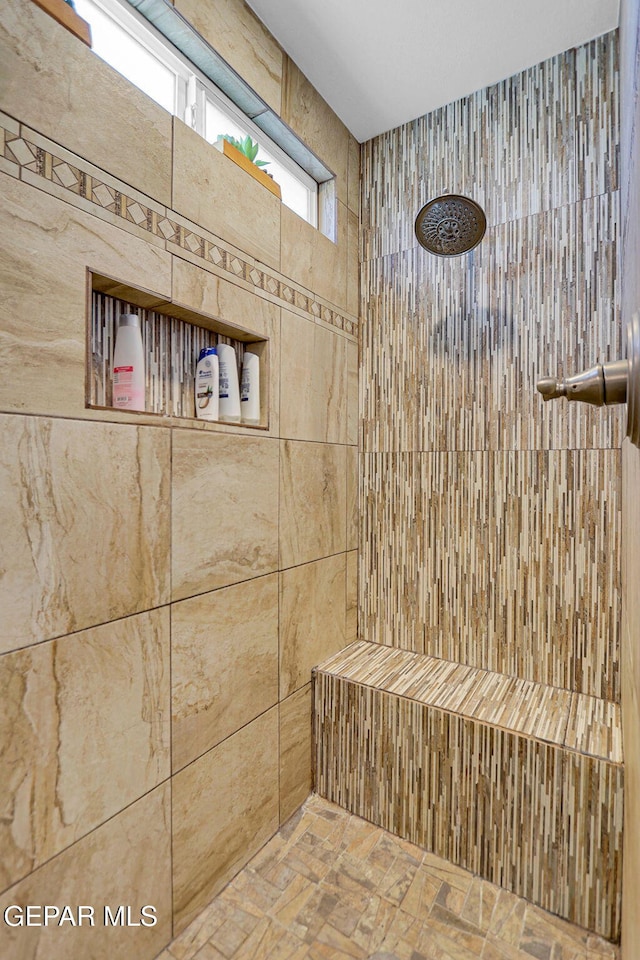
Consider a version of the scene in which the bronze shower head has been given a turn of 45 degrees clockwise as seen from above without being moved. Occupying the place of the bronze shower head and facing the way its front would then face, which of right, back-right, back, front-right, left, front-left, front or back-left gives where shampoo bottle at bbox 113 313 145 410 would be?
front

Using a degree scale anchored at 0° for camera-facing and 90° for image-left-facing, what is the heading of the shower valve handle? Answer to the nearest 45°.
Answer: approximately 90°

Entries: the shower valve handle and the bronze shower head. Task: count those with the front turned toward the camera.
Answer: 1

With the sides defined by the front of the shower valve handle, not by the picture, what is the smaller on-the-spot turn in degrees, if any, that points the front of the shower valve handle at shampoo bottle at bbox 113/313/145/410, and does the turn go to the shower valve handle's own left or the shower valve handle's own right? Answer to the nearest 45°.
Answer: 0° — it already faces it

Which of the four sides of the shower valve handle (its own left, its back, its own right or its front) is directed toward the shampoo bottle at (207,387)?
front

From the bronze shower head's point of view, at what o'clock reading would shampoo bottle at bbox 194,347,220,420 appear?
The shampoo bottle is roughly at 2 o'clock from the bronze shower head.

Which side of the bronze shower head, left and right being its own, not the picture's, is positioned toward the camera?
front

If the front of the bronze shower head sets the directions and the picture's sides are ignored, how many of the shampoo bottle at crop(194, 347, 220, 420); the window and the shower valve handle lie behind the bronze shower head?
0

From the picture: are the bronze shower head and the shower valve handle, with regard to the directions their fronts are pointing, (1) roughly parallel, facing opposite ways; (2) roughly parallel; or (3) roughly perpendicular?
roughly perpendicular

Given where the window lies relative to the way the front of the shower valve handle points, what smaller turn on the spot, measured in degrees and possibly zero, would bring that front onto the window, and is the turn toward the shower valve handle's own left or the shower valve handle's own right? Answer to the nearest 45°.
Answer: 0° — it already faces it

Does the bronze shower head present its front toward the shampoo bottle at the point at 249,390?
no
